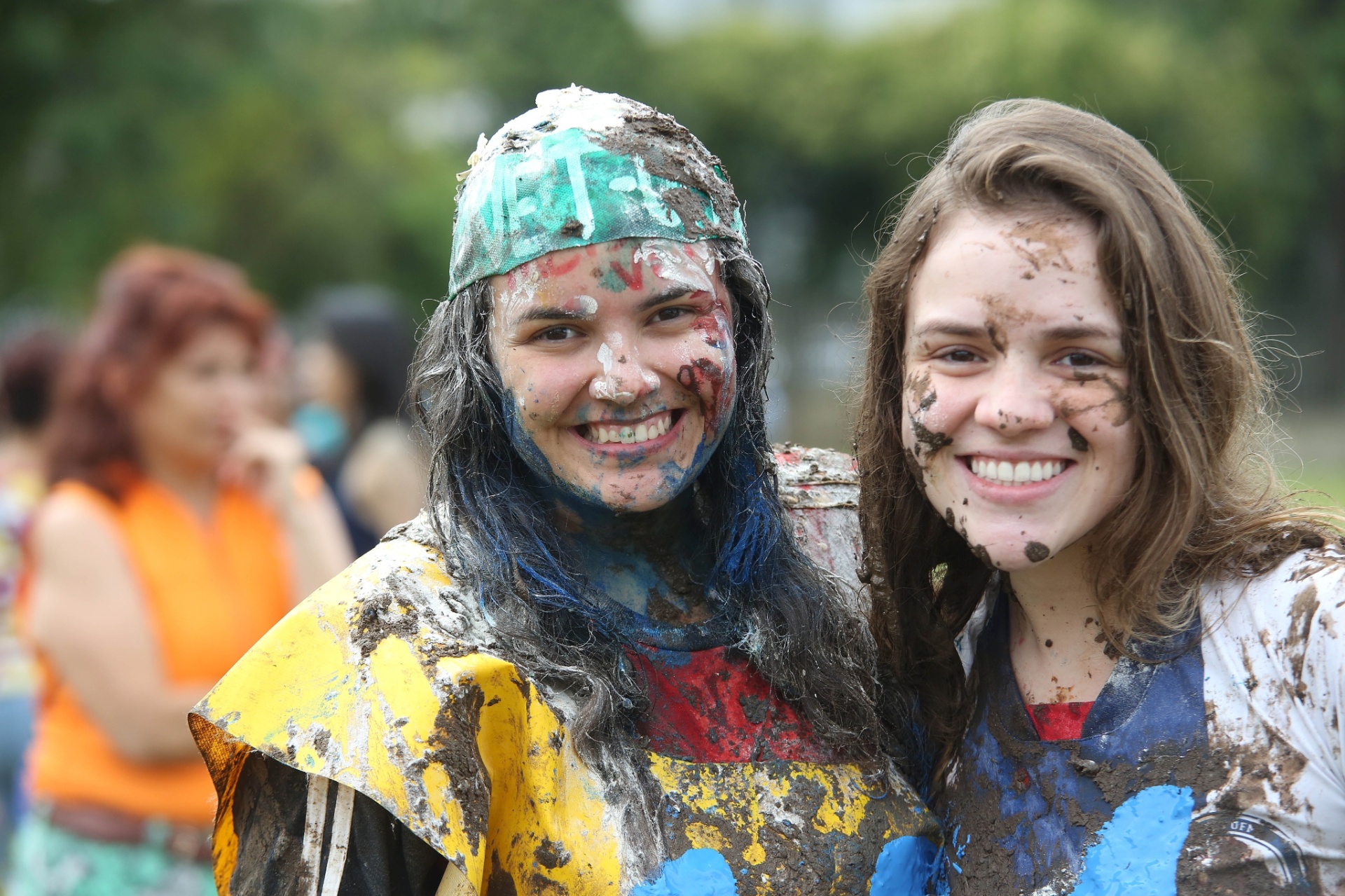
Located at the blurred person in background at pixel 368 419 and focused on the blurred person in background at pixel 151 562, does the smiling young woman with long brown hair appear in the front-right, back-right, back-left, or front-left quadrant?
front-left

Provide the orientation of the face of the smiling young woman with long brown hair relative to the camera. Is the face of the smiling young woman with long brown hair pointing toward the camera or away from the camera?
toward the camera

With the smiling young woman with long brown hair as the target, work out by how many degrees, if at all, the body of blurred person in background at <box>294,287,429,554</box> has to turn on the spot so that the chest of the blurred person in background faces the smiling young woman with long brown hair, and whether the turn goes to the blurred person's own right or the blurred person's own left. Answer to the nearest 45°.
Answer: approximately 90° to the blurred person's own left

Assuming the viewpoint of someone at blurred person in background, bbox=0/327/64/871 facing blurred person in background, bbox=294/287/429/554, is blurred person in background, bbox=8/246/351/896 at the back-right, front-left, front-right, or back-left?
front-right

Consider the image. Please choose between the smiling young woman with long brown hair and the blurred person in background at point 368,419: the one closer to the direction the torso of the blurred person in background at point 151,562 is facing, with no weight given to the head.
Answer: the smiling young woman with long brown hair

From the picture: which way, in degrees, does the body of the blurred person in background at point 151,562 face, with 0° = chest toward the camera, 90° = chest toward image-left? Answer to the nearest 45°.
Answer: approximately 315°
